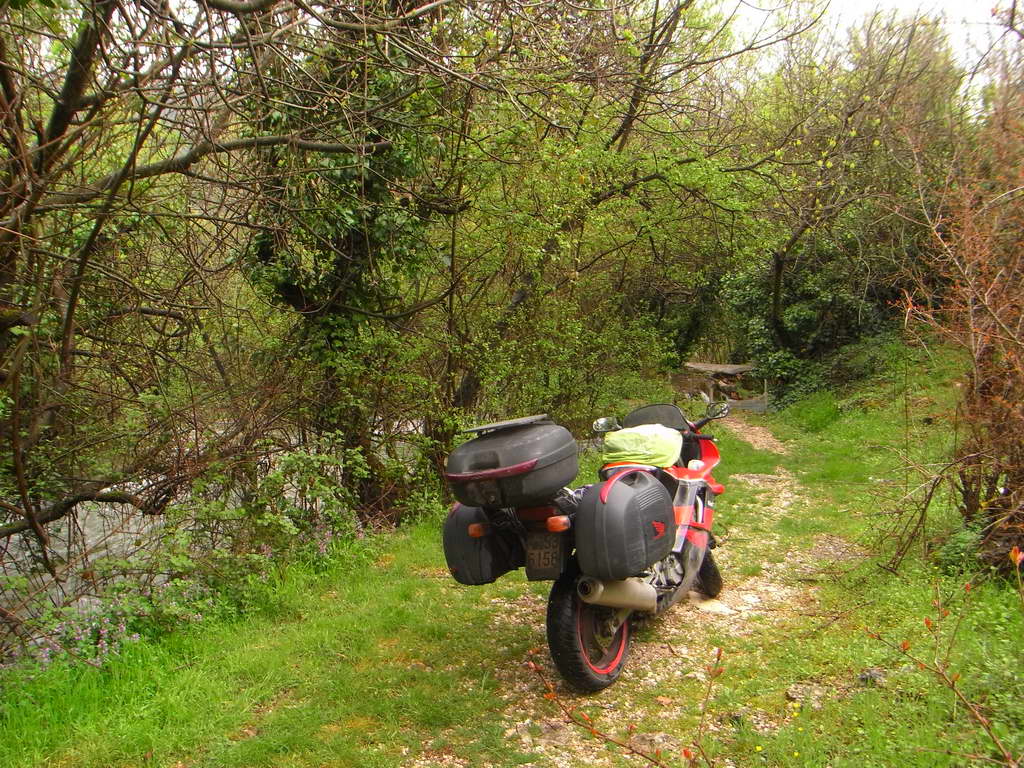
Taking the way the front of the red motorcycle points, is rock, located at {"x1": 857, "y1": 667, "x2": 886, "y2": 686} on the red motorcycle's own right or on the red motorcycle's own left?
on the red motorcycle's own right

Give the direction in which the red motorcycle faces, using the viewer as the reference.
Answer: facing away from the viewer and to the right of the viewer

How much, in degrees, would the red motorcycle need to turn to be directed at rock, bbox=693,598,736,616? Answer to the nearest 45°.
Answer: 0° — it already faces it
